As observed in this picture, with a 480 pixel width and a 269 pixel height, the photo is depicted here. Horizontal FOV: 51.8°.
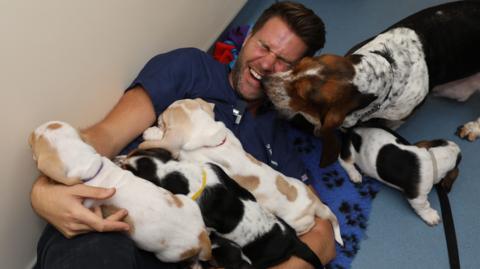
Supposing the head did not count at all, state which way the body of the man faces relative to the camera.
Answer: toward the camera

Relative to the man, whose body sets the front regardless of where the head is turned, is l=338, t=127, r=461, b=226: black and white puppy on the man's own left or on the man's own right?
on the man's own left

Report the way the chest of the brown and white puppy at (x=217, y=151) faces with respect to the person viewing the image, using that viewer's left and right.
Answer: facing away from the viewer and to the left of the viewer

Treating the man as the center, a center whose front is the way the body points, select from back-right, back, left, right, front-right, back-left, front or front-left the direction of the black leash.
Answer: left

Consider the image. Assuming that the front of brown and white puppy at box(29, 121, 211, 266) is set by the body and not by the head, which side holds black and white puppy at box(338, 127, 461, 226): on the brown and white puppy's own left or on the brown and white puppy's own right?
on the brown and white puppy's own right

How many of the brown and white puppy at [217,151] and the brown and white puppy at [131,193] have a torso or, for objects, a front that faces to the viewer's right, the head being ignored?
0

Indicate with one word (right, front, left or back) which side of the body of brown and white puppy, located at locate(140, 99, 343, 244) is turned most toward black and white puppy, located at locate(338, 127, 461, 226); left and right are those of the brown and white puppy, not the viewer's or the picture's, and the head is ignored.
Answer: right
